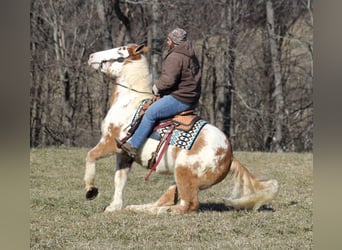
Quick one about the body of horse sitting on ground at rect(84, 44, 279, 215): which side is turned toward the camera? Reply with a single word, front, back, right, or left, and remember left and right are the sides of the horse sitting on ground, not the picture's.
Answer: left

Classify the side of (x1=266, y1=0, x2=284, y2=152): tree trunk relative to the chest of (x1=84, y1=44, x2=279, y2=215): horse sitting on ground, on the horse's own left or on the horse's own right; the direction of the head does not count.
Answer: on the horse's own right

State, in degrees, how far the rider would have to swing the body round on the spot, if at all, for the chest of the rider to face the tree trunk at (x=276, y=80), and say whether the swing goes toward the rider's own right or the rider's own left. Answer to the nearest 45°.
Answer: approximately 90° to the rider's own right

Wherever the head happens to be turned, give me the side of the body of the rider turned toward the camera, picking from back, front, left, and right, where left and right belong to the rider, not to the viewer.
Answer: left
